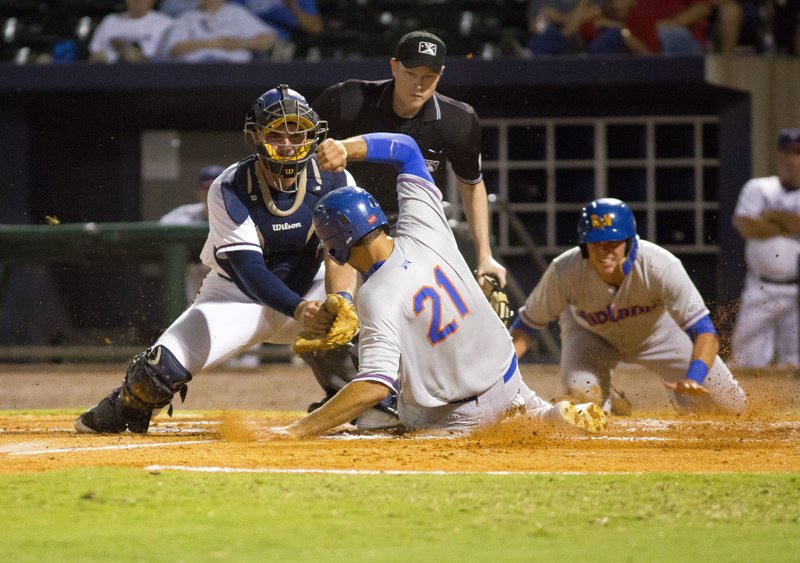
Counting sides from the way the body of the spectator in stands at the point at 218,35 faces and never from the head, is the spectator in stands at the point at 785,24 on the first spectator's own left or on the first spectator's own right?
on the first spectator's own left

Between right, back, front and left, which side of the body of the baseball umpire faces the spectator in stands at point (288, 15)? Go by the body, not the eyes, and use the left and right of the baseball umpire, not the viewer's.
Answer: back

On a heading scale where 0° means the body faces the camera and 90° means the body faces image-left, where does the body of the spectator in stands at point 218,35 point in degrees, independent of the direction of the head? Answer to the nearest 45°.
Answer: approximately 0°

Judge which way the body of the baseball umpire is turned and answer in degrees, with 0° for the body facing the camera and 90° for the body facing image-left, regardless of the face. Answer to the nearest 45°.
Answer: approximately 0°

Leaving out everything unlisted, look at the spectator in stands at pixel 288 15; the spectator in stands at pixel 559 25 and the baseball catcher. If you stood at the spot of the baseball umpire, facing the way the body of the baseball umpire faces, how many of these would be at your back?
2

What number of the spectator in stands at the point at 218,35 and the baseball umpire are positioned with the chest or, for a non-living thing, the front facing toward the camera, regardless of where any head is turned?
2

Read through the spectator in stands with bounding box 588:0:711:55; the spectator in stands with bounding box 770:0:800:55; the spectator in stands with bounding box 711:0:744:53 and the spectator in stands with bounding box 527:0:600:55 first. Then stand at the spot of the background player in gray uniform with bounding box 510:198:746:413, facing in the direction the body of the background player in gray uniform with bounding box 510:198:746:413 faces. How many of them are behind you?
4

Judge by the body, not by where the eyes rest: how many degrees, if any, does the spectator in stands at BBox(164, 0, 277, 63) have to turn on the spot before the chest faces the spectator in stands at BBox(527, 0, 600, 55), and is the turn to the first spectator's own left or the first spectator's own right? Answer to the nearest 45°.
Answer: approximately 90° to the first spectator's own left

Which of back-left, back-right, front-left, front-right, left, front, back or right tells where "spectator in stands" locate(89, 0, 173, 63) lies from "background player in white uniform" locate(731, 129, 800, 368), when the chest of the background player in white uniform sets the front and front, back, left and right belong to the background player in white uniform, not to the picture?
right

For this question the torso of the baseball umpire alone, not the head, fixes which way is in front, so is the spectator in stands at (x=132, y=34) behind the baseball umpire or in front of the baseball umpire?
behind
